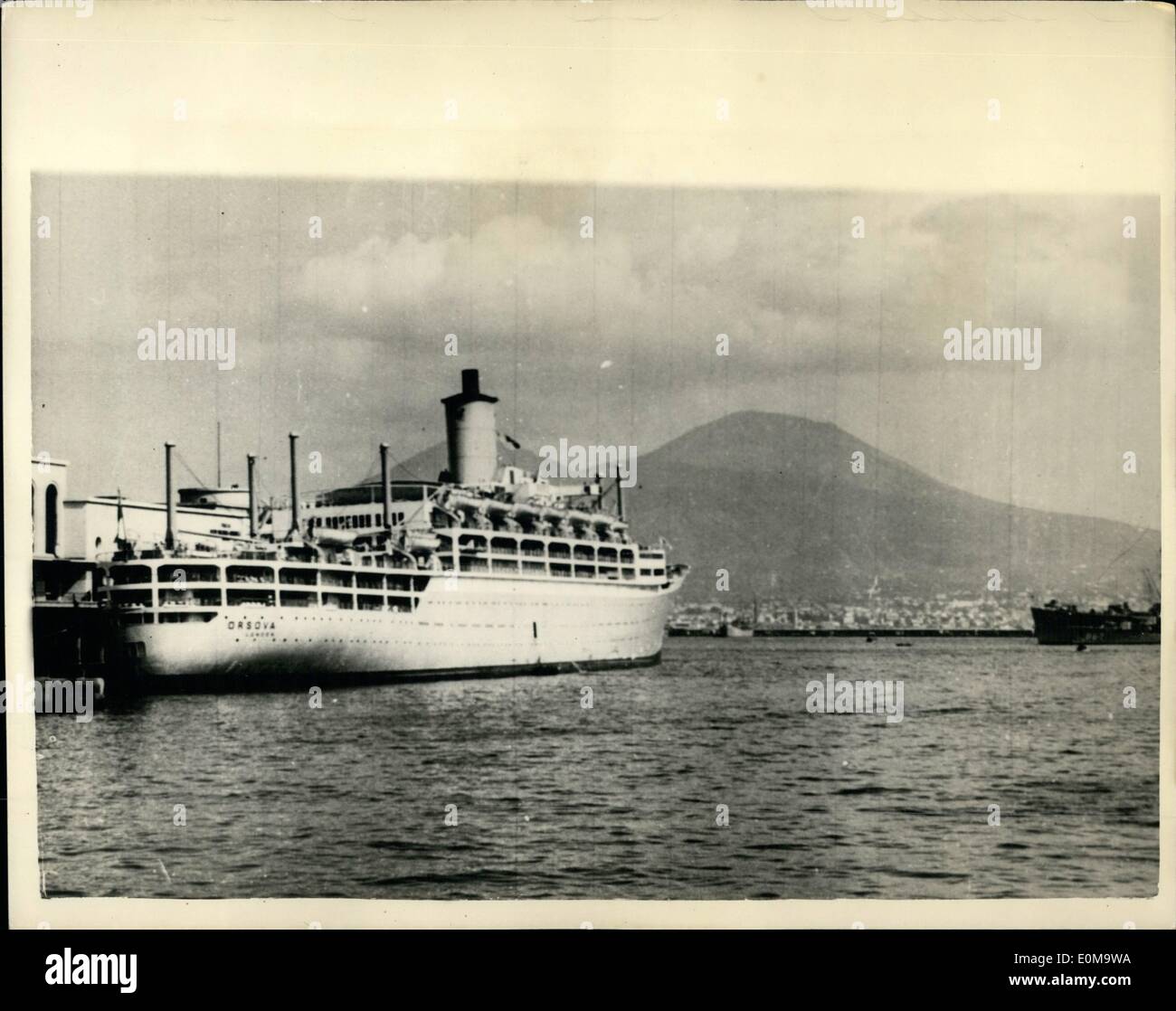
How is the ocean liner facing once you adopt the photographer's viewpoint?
facing away from the viewer and to the right of the viewer
